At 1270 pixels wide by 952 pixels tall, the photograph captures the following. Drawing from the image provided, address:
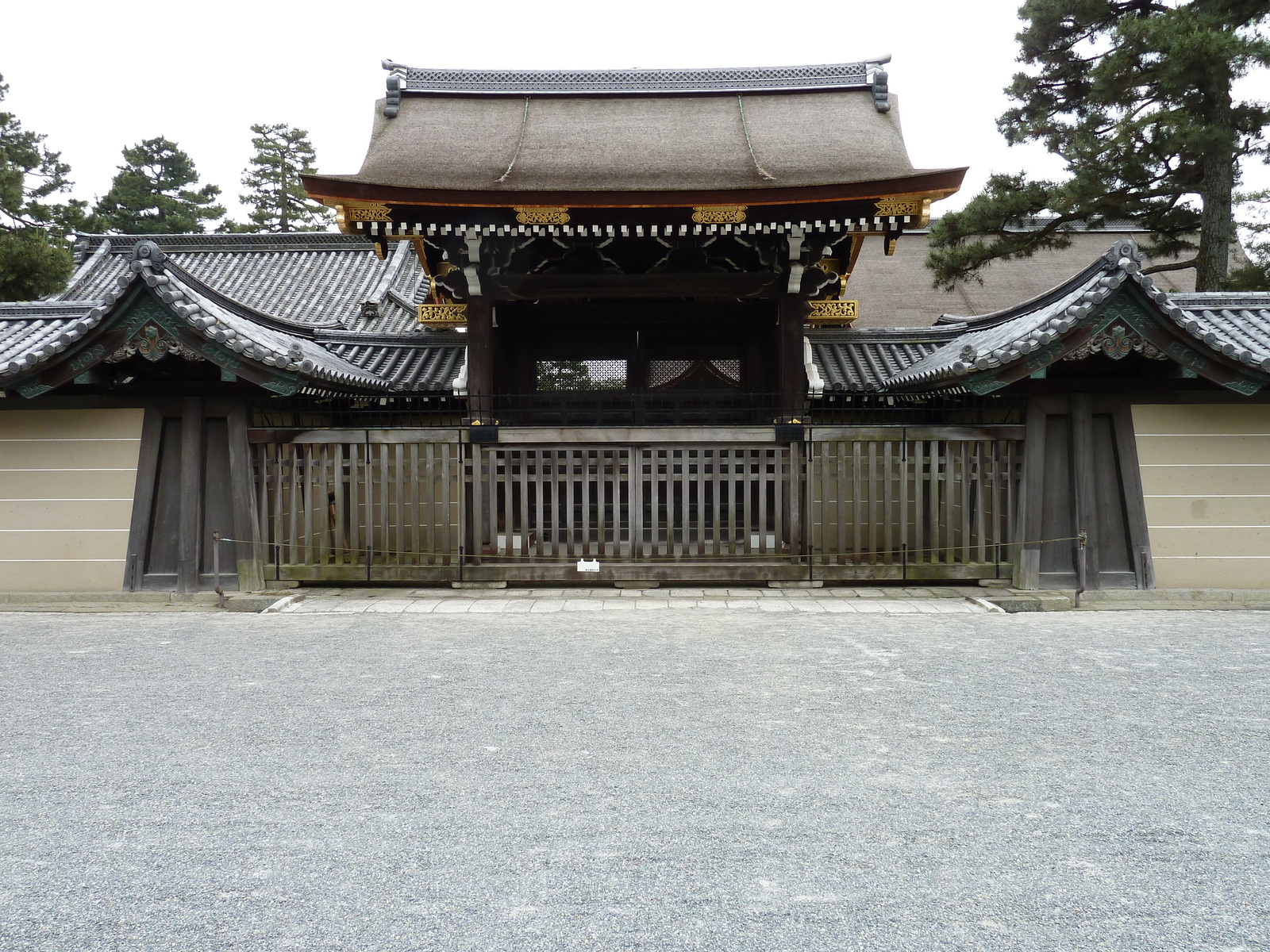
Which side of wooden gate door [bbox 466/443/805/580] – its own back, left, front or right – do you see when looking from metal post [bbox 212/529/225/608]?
right

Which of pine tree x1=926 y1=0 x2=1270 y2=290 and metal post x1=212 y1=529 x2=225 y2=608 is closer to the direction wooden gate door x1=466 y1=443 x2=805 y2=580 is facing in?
the metal post

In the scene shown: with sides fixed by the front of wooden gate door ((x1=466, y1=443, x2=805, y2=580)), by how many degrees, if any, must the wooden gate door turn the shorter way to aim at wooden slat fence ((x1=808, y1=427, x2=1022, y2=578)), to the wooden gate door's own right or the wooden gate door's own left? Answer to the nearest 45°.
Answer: approximately 90° to the wooden gate door's own left

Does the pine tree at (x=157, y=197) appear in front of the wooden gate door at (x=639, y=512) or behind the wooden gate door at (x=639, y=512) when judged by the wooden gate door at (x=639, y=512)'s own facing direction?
behind

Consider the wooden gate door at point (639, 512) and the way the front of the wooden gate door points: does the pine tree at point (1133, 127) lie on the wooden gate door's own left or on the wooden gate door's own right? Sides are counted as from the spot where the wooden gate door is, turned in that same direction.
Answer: on the wooden gate door's own left

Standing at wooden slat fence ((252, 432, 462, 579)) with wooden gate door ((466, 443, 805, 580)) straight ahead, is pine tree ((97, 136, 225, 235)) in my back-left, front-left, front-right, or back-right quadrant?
back-left

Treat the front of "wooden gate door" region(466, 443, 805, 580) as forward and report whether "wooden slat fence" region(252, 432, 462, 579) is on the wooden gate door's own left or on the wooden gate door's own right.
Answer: on the wooden gate door's own right

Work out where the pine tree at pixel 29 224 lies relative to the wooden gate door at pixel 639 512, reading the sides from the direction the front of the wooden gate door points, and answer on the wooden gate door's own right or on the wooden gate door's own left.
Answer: on the wooden gate door's own right

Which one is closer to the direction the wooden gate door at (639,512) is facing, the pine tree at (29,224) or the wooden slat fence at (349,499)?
the wooden slat fence

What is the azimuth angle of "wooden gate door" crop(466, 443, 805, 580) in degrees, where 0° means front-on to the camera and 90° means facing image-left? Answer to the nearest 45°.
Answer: approximately 0°
